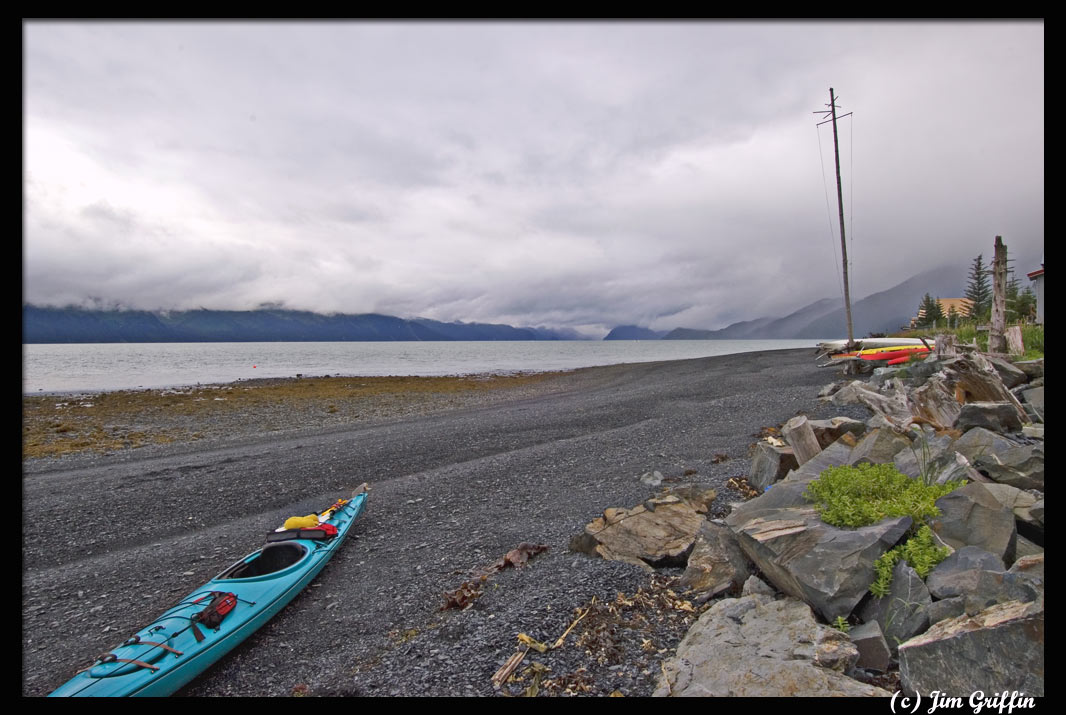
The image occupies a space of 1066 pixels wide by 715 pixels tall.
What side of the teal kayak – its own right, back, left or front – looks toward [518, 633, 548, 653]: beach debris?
left

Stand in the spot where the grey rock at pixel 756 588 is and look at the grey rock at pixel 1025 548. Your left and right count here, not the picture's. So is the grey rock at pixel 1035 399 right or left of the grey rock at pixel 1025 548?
left

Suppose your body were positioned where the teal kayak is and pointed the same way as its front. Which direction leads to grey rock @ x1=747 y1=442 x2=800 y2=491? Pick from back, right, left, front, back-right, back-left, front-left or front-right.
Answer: back-left

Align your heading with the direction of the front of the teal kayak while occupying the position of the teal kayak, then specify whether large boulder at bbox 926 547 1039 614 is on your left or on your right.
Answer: on your left

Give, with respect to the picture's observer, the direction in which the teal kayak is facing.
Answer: facing the viewer and to the left of the viewer

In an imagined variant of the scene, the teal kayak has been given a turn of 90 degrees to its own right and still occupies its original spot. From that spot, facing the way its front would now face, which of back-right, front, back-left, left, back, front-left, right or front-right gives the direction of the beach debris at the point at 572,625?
back

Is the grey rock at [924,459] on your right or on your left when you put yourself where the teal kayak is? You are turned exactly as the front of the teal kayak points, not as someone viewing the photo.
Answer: on your left

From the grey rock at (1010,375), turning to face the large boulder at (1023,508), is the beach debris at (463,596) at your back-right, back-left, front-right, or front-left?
front-right

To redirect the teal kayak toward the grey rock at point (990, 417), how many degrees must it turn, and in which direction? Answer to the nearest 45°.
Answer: approximately 135° to its left

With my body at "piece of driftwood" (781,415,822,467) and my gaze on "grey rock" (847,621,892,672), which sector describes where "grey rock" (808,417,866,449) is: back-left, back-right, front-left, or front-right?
back-left
